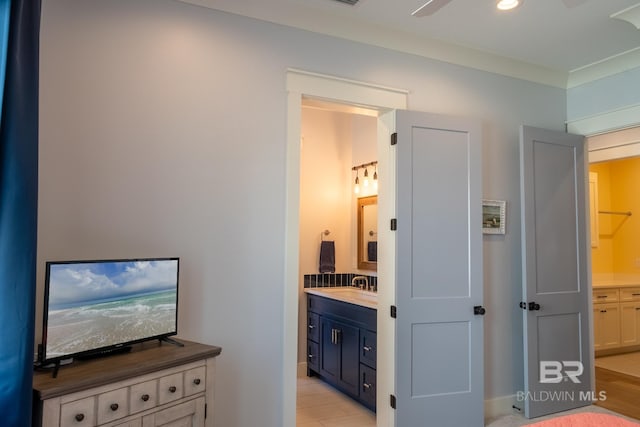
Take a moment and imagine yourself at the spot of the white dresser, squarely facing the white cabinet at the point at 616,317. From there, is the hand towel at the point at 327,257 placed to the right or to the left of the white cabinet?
left

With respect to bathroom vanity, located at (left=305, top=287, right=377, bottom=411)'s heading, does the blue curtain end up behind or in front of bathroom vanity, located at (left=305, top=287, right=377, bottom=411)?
in front

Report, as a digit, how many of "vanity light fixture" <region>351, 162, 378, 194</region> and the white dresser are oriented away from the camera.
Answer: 0

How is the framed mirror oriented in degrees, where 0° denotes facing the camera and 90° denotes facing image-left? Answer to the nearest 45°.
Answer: approximately 45°

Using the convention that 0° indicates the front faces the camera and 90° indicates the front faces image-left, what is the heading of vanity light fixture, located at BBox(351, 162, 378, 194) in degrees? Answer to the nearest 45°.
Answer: approximately 45°

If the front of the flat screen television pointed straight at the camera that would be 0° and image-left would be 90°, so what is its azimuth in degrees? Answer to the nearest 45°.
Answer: approximately 315°

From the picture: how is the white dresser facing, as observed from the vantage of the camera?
facing the viewer and to the right of the viewer

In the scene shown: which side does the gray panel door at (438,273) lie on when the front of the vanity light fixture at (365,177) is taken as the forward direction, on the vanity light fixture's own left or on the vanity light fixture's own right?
on the vanity light fixture's own left

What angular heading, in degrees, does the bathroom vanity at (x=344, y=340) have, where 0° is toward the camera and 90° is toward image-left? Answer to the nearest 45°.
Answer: approximately 45°
